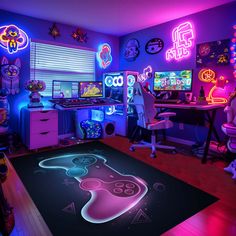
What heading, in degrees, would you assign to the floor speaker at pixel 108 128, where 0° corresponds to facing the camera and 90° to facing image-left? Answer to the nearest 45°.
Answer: approximately 315°

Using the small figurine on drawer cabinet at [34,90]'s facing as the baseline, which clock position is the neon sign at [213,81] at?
The neon sign is roughly at 10 o'clock from the small figurine on drawer cabinet.

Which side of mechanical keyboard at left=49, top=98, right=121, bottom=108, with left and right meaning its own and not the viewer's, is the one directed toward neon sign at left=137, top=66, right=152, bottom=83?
left

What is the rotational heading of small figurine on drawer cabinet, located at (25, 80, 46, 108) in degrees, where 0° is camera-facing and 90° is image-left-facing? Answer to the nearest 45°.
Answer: approximately 0°

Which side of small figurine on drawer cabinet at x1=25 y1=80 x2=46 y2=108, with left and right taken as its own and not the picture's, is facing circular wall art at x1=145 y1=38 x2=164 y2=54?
left
